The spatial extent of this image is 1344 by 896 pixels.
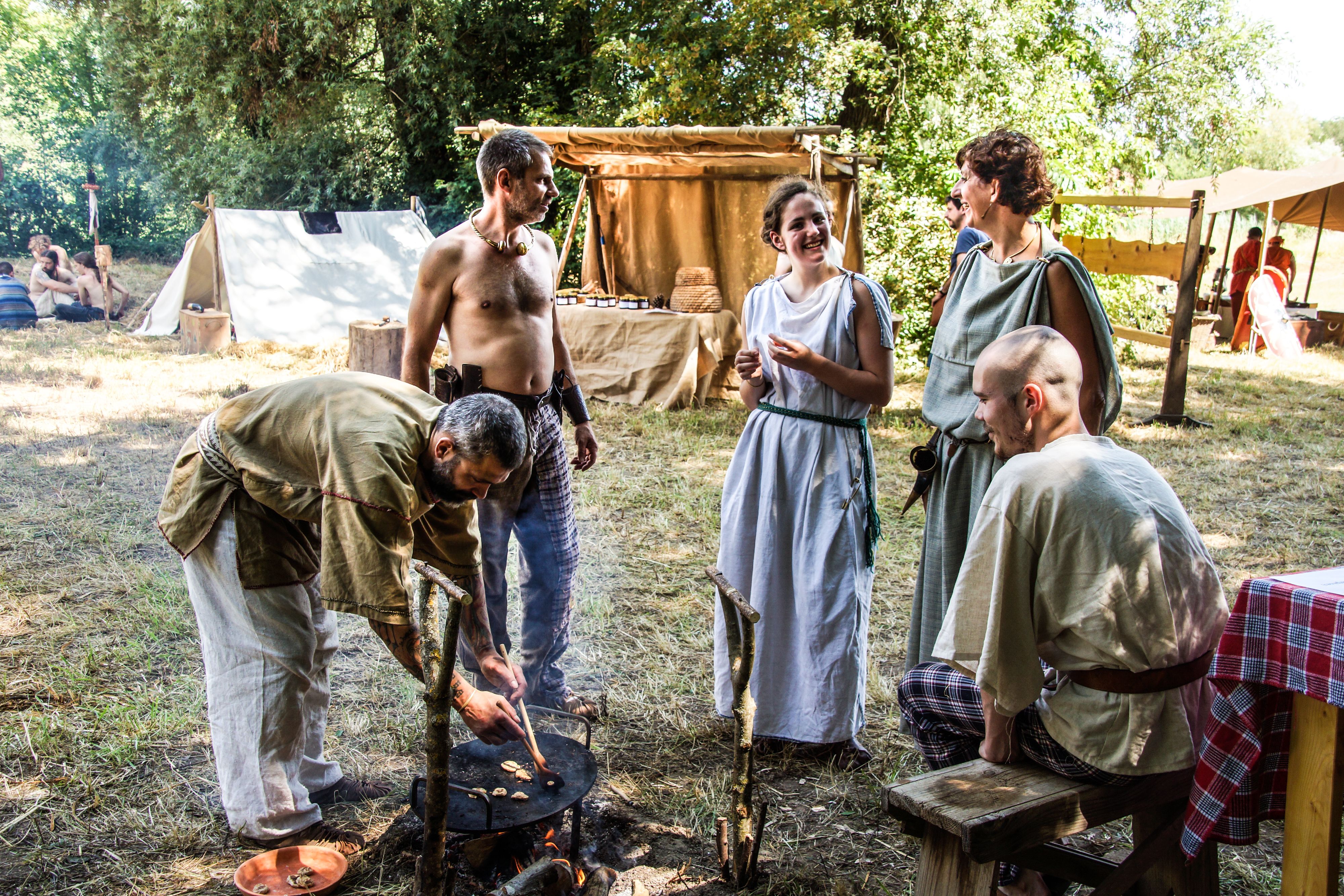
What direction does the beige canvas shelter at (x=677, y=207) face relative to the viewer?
toward the camera

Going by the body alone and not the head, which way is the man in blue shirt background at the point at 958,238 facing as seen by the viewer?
to the viewer's left

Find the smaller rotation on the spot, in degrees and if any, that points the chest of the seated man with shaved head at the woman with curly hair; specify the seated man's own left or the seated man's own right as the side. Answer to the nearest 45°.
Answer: approximately 45° to the seated man's own right

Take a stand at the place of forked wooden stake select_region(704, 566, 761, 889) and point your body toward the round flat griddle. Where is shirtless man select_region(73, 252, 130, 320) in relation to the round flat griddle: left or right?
right

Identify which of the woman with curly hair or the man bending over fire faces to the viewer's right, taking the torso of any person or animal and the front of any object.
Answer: the man bending over fire

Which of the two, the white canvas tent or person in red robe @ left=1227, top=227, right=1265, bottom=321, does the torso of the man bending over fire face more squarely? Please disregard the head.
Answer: the person in red robe

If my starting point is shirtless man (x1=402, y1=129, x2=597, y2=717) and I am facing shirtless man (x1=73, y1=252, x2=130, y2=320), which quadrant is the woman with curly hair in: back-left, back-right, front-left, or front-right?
back-right

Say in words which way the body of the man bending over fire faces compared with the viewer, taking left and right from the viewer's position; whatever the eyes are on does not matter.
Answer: facing to the right of the viewer

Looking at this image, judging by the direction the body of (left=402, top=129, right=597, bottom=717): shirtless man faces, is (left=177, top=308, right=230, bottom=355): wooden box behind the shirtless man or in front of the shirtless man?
behind

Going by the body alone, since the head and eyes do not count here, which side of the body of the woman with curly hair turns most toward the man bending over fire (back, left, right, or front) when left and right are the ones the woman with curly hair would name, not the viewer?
front

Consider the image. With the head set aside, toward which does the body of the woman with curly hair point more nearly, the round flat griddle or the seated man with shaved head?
the round flat griddle

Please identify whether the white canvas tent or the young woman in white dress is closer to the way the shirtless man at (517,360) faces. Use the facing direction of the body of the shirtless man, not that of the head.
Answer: the young woman in white dress

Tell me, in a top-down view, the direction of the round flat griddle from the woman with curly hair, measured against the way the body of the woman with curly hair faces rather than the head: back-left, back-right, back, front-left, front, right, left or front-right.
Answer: front

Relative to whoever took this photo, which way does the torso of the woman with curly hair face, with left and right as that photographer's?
facing the viewer and to the left of the viewer

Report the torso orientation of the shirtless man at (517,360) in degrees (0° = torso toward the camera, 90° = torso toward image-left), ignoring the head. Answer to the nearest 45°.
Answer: approximately 315°

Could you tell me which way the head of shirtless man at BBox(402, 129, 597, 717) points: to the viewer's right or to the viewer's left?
to the viewer's right

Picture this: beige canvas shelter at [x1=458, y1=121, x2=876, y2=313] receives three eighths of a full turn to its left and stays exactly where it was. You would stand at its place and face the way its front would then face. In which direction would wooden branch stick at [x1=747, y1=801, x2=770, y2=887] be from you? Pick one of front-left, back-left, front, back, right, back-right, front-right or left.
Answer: back-right
